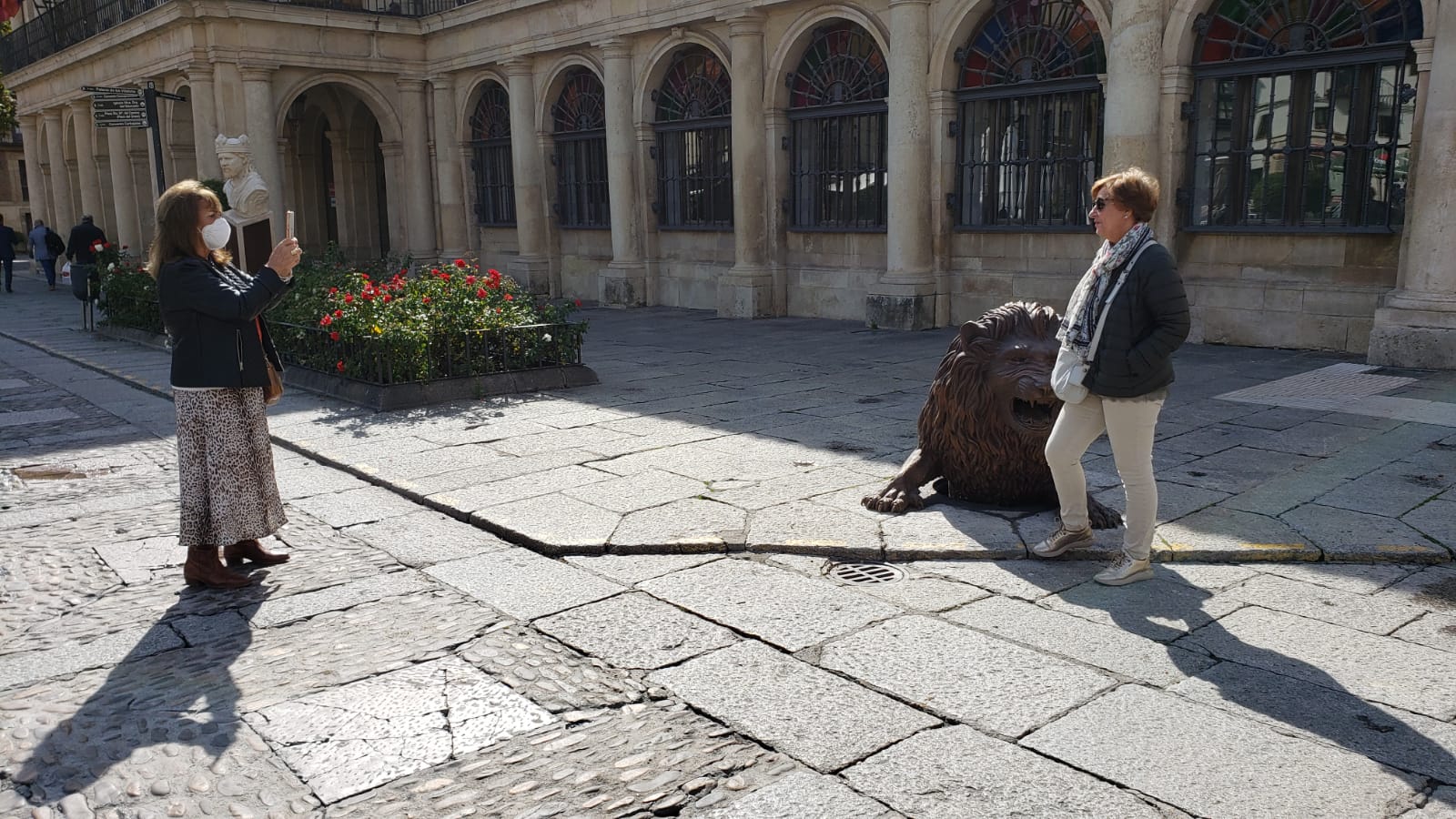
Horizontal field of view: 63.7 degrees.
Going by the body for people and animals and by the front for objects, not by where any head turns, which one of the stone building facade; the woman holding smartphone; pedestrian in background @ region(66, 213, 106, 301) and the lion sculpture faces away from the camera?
the pedestrian in background

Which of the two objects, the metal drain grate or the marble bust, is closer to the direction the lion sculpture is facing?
the metal drain grate

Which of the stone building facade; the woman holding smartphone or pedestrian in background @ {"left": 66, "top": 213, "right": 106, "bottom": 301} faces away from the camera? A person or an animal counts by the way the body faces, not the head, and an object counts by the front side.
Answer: the pedestrian in background

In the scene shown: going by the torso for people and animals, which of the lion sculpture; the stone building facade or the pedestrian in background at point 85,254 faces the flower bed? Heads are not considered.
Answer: the stone building facade

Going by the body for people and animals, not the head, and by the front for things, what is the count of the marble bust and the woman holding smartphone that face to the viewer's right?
1

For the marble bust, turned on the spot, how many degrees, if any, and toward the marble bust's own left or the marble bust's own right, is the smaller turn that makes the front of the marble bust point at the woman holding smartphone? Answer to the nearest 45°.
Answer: approximately 45° to the marble bust's own left

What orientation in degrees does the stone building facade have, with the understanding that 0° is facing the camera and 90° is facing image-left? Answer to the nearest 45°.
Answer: approximately 45°

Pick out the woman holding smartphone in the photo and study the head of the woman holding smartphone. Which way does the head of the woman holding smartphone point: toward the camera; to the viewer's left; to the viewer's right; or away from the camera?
to the viewer's right

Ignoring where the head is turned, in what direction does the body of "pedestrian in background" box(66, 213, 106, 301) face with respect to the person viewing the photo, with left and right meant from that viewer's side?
facing away from the viewer

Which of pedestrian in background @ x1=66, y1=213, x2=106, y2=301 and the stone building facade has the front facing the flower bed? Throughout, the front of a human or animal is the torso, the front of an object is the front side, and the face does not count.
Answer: the stone building facade

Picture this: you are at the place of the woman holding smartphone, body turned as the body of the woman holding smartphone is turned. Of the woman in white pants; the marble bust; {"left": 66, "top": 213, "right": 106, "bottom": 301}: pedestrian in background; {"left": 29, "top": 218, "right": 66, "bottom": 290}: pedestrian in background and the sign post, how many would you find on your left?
4
